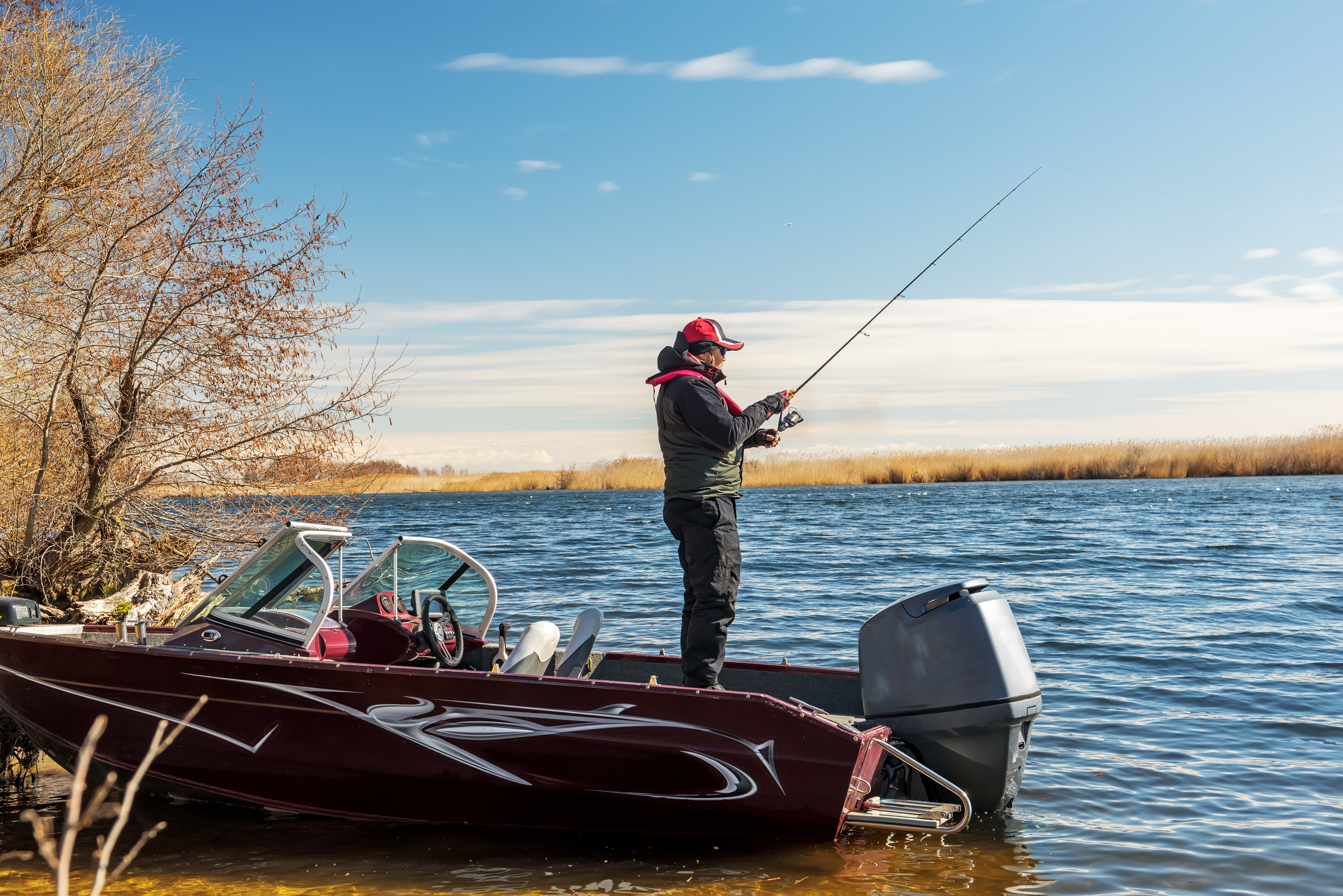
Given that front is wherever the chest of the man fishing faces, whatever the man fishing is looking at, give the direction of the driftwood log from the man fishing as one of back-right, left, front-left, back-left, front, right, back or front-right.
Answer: back-left

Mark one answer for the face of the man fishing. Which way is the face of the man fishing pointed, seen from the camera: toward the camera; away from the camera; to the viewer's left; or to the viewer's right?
to the viewer's right

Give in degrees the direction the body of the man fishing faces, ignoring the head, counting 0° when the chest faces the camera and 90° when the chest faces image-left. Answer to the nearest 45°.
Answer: approximately 270°
